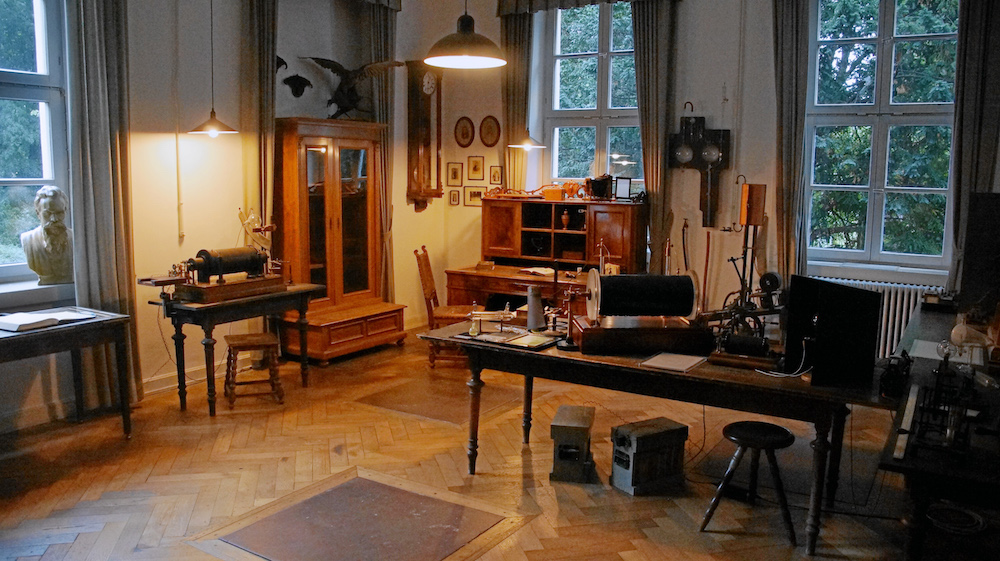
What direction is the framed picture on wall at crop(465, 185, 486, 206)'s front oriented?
toward the camera

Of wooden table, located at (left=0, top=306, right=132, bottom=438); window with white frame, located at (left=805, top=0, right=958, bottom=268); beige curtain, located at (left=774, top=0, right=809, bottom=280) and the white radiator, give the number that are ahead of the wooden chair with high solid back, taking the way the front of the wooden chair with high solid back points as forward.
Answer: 3

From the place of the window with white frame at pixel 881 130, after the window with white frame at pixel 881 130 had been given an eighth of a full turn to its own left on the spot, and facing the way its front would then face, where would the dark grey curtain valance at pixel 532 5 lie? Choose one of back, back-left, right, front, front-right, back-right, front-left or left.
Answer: back-right

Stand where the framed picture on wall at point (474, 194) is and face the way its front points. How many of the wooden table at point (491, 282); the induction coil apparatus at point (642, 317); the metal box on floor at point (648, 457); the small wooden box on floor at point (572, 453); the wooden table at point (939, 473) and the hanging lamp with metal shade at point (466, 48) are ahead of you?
6

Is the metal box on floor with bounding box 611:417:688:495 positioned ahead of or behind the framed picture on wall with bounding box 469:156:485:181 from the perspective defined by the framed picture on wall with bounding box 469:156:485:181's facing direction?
ahead

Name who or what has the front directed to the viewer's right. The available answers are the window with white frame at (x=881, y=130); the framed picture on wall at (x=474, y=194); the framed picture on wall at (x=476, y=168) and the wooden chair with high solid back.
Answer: the wooden chair with high solid back

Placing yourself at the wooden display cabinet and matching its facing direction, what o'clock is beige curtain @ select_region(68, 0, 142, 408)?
The beige curtain is roughly at 3 o'clock from the wooden display cabinet.

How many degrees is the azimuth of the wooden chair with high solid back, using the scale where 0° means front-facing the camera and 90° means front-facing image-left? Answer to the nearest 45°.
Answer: approximately 270°

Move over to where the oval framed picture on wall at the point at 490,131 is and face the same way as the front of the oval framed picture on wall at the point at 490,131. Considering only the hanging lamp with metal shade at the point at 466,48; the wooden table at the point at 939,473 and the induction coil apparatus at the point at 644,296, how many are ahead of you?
3

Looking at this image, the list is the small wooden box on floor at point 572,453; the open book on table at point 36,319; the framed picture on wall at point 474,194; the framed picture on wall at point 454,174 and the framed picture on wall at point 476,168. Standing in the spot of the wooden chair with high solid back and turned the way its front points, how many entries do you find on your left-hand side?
3

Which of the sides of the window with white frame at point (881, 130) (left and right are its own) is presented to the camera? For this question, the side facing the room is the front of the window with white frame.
front

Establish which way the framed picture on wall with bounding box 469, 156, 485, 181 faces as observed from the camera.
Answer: facing the viewer

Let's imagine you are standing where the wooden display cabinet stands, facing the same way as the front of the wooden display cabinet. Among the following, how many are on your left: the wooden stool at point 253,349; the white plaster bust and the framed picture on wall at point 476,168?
1

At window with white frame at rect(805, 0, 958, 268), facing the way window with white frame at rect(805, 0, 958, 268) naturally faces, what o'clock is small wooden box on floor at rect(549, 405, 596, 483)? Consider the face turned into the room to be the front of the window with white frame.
The small wooden box on floor is roughly at 1 o'clock from the window with white frame.

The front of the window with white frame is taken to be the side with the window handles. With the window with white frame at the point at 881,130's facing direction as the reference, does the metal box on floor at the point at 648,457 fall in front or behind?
in front

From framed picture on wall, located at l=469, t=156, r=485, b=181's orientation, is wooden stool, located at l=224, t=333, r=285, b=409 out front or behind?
out front
